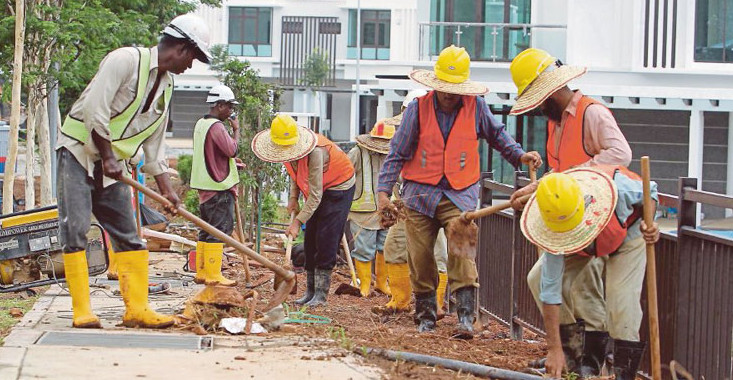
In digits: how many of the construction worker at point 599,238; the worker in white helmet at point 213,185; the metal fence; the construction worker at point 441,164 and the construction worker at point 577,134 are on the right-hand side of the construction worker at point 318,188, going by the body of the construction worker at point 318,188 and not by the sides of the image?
1

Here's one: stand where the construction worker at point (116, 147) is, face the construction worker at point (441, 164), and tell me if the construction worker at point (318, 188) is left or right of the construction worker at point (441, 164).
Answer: left

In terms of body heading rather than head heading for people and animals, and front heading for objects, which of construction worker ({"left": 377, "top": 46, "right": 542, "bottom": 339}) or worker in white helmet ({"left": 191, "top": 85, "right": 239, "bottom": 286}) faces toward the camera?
the construction worker

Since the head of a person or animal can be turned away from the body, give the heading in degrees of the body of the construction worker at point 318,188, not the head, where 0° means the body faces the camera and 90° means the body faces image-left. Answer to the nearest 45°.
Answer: approximately 45°

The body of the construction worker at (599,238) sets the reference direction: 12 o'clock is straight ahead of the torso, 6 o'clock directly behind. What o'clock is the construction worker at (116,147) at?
the construction worker at (116,147) is roughly at 2 o'clock from the construction worker at (599,238).

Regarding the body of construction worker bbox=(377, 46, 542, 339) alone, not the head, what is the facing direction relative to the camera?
toward the camera

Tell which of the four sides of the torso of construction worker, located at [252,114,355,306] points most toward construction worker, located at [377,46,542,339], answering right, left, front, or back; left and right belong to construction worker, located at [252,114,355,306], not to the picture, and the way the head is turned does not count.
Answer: left

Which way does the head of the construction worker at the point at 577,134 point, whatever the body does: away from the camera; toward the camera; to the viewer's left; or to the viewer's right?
to the viewer's left

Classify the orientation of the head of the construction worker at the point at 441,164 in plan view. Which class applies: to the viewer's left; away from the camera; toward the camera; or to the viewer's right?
toward the camera

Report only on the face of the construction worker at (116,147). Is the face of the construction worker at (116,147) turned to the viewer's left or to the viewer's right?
to the viewer's right

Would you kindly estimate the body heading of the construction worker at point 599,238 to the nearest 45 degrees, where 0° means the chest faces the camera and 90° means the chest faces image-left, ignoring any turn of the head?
approximately 45°
